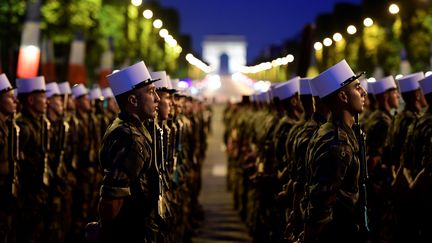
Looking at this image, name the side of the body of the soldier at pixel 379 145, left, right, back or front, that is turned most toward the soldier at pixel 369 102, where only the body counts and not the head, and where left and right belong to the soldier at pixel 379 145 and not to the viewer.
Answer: left

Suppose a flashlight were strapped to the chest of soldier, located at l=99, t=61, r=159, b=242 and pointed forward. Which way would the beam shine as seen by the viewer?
to the viewer's right

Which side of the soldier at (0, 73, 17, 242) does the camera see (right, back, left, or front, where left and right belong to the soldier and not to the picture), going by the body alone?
right

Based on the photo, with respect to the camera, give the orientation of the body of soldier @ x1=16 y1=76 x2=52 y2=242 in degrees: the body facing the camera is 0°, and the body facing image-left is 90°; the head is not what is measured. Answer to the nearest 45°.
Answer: approximately 270°

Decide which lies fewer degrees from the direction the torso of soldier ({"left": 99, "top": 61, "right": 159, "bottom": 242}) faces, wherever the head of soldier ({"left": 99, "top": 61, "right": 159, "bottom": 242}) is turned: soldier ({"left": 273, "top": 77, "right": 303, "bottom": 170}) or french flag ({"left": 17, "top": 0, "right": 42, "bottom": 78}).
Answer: the soldier

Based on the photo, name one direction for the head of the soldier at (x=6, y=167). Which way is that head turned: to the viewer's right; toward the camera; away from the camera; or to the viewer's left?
to the viewer's right

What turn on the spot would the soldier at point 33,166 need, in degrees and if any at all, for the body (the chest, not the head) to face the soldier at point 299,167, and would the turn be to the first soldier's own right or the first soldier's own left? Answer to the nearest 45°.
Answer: approximately 45° to the first soldier's own right

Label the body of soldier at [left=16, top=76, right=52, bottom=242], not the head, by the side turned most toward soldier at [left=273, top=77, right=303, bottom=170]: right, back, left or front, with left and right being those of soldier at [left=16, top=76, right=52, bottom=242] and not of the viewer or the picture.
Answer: front

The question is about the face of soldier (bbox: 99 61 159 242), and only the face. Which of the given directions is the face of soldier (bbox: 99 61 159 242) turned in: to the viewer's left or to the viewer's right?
to the viewer's right
